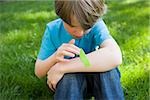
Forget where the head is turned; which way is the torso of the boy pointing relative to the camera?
toward the camera
